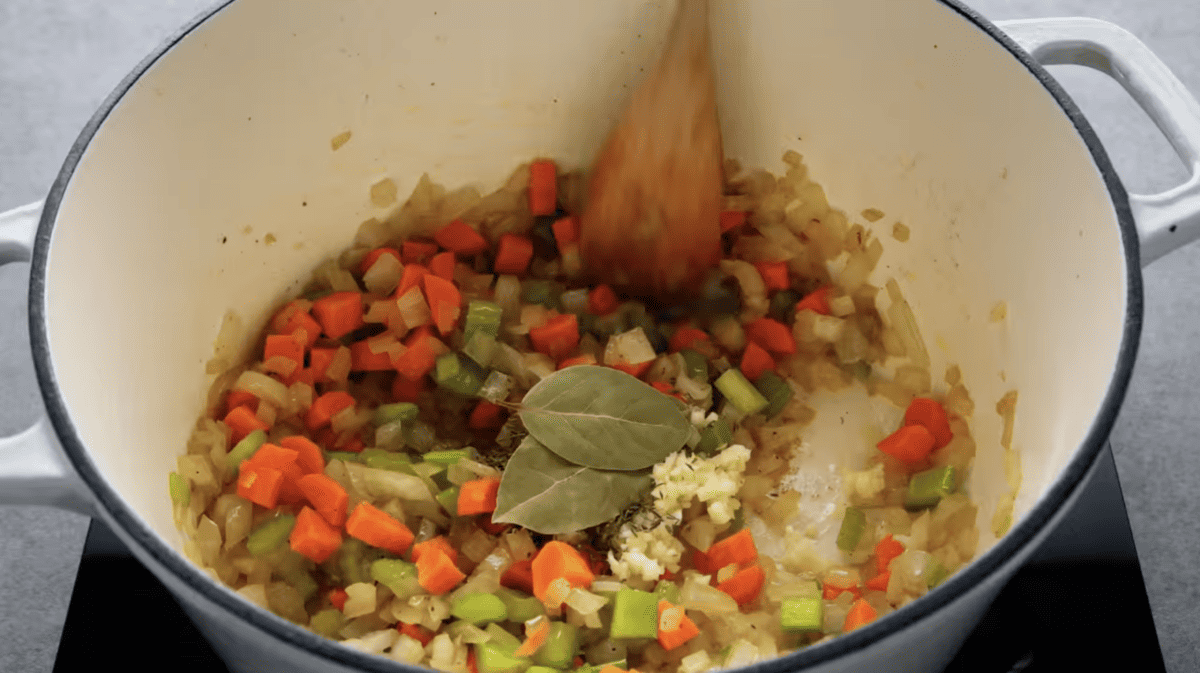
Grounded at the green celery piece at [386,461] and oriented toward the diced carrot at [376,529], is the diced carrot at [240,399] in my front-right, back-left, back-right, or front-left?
back-right

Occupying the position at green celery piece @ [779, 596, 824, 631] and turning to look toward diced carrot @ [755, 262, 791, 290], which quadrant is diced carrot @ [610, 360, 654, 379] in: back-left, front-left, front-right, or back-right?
front-left

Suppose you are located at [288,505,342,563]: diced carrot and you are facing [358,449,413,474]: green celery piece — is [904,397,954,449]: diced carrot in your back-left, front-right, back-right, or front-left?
front-right

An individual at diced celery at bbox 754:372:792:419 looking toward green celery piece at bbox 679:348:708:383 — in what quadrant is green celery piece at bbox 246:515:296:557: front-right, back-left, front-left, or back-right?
front-left

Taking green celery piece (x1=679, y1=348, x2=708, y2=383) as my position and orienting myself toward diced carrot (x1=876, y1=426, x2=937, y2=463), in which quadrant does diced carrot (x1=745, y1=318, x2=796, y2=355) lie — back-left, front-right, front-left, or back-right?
front-left

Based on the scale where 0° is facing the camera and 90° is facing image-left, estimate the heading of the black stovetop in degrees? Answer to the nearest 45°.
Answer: approximately 0°
